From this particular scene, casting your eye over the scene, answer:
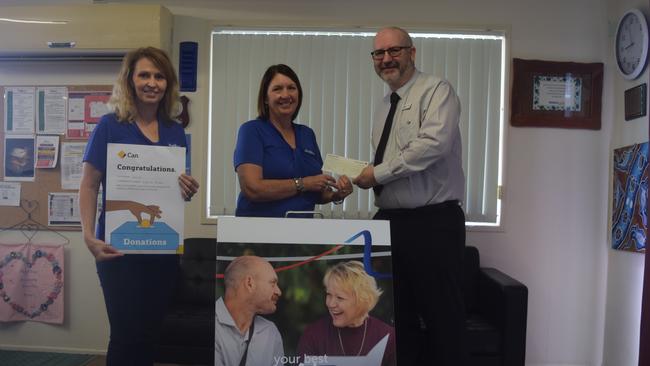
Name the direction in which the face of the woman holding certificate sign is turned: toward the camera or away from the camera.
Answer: toward the camera

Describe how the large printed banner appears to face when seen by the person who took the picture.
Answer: facing the viewer

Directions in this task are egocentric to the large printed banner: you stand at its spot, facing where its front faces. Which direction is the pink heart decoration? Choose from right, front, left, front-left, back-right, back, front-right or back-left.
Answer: back-right

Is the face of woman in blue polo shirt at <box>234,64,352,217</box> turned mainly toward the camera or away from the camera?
toward the camera

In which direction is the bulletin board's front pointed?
toward the camera

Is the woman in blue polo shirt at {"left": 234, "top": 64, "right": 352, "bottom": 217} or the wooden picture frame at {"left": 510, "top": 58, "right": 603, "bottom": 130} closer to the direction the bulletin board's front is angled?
the woman in blue polo shirt

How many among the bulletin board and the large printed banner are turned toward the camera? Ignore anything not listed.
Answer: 2

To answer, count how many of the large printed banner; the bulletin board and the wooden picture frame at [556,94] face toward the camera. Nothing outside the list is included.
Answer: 3

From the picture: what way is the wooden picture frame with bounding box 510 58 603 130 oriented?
toward the camera

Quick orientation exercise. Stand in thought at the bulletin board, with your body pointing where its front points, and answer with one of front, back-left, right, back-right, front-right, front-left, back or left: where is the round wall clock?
front-left

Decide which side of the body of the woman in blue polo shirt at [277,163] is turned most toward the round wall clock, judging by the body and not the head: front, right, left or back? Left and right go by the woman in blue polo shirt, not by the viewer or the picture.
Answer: left

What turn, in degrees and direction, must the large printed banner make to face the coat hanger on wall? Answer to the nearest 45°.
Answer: approximately 135° to its right

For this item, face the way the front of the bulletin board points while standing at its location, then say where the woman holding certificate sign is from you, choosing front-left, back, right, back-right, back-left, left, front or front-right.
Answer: front

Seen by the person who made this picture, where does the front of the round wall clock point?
facing the viewer and to the left of the viewer
